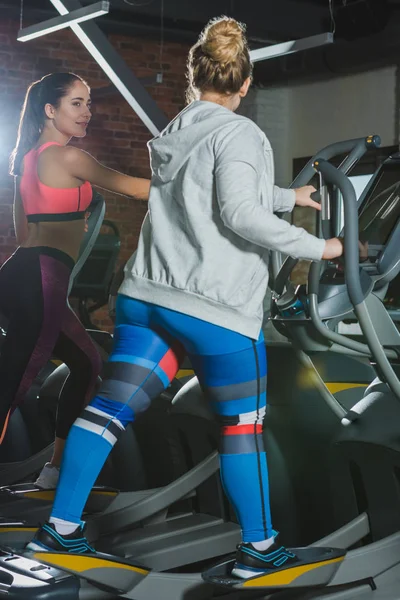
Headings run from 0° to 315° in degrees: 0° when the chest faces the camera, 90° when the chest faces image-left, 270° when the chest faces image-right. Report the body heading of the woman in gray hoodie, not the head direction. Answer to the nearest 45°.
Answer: approximately 225°

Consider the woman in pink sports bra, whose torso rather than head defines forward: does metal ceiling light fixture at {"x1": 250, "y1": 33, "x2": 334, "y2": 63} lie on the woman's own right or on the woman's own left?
on the woman's own left

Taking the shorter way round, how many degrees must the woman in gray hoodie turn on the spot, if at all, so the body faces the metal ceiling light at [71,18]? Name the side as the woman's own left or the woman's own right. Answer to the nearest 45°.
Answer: approximately 45° to the woman's own left

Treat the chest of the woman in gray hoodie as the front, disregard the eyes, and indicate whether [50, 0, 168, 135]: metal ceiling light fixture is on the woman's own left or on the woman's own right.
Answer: on the woman's own left

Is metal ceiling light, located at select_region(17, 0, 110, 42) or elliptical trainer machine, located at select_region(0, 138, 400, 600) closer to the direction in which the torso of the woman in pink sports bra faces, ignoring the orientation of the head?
the elliptical trainer machine

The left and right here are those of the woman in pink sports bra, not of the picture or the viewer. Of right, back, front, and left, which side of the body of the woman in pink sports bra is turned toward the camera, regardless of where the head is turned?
right

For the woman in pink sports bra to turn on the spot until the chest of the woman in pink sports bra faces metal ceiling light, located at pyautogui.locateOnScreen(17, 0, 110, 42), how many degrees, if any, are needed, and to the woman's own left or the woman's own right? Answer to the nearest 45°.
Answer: approximately 90° to the woman's own left
